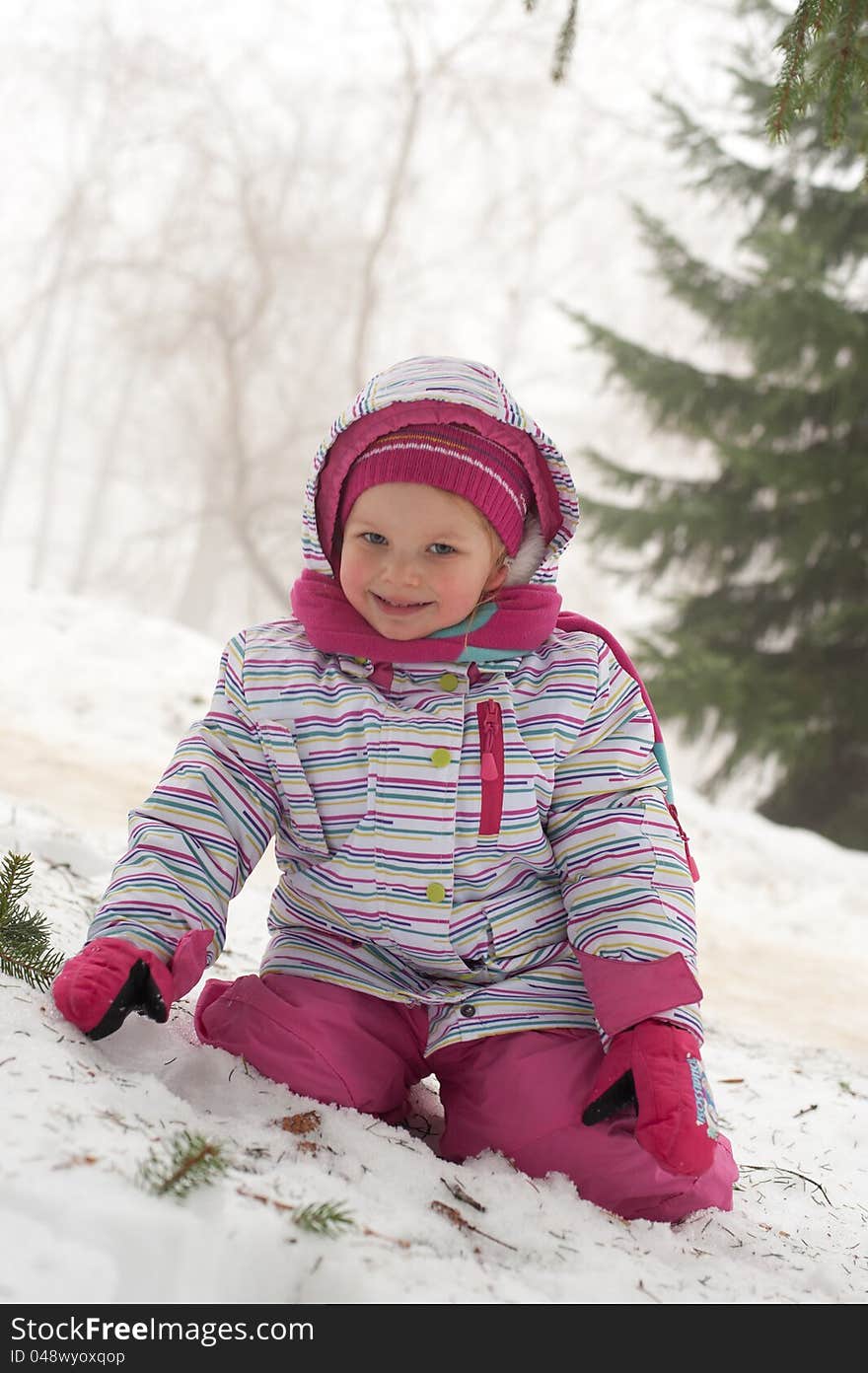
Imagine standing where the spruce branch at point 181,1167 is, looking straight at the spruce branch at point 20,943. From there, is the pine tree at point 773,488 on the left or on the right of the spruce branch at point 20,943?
right

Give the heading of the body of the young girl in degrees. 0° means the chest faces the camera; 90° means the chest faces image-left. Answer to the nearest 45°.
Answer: approximately 0°

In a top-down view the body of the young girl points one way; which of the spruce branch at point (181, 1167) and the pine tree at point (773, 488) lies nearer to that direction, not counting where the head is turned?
the spruce branch

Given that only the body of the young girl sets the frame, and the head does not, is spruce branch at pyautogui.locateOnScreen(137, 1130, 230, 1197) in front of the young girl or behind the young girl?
in front

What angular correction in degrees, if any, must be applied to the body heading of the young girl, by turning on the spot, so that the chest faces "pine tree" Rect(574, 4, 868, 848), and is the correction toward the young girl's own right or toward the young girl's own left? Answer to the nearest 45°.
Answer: approximately 180°

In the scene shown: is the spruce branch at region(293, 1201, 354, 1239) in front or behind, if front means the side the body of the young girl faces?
in front

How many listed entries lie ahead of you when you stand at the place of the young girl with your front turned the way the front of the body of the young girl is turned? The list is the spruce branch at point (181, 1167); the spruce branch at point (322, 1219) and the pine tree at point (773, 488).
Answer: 2
